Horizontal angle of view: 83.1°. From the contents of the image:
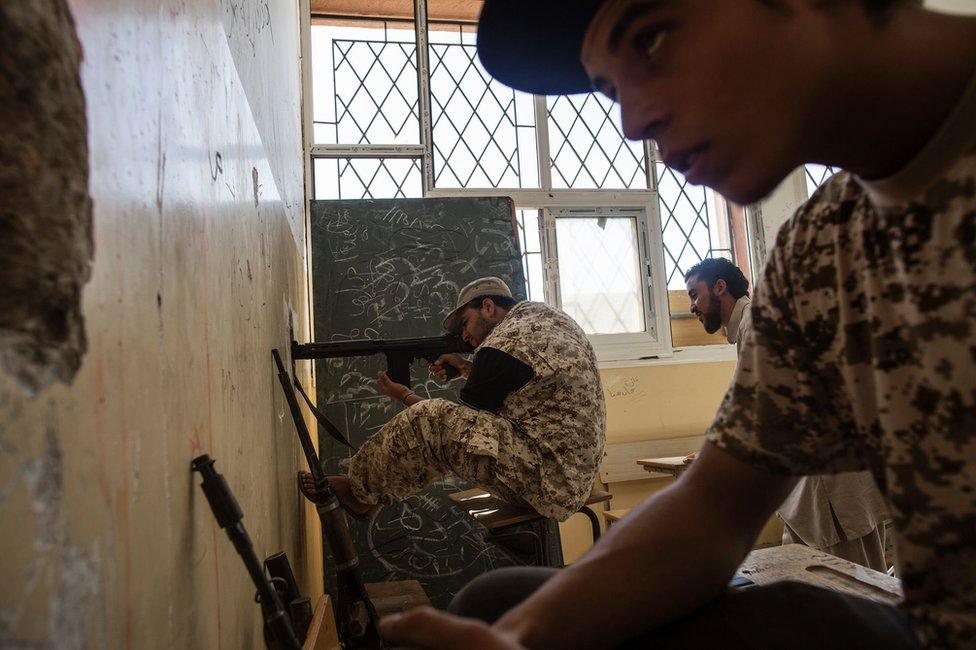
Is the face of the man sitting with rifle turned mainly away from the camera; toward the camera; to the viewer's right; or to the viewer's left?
to the viewer's left

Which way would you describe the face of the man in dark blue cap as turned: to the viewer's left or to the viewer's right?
to the viewer's left

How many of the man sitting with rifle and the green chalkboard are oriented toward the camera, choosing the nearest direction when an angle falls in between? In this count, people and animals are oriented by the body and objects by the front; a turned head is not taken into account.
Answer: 1

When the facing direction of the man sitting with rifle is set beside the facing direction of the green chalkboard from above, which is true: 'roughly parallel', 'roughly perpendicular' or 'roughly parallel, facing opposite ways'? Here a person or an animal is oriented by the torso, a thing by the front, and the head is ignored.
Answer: roughly perpendicular

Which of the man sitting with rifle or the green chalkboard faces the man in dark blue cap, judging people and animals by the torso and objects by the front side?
the green chalkboard

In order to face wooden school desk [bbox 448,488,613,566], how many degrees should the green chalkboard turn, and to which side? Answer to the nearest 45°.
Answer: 0° — it already faces it

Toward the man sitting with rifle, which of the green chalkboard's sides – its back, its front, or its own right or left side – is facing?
front

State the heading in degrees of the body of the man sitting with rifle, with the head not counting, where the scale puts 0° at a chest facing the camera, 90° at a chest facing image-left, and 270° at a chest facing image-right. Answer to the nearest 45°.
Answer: approximately 90°

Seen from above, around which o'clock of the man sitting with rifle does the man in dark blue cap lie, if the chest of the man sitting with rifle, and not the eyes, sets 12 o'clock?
The man in dark blue cap is roughly at 9 o'clock from the man sitting with rifle.

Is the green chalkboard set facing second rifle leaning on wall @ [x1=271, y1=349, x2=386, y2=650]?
yes

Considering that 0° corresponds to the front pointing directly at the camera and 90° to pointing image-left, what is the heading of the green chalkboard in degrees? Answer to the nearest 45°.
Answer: approximately 0°

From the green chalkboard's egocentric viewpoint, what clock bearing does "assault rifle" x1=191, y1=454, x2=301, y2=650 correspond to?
The assault rifle is roughly at 12 o'clock from the green chalkboard.
